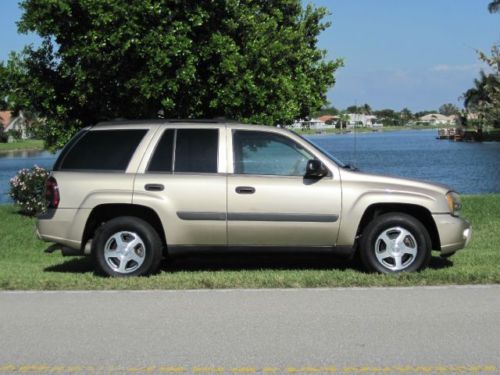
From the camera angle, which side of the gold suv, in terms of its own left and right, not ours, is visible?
right

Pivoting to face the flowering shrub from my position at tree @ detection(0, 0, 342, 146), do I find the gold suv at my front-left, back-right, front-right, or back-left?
back-left

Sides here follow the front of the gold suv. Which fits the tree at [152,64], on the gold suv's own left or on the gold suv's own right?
on the gold suv's own left

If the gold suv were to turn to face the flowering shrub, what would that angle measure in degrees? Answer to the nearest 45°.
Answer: approximately 135° to its left
